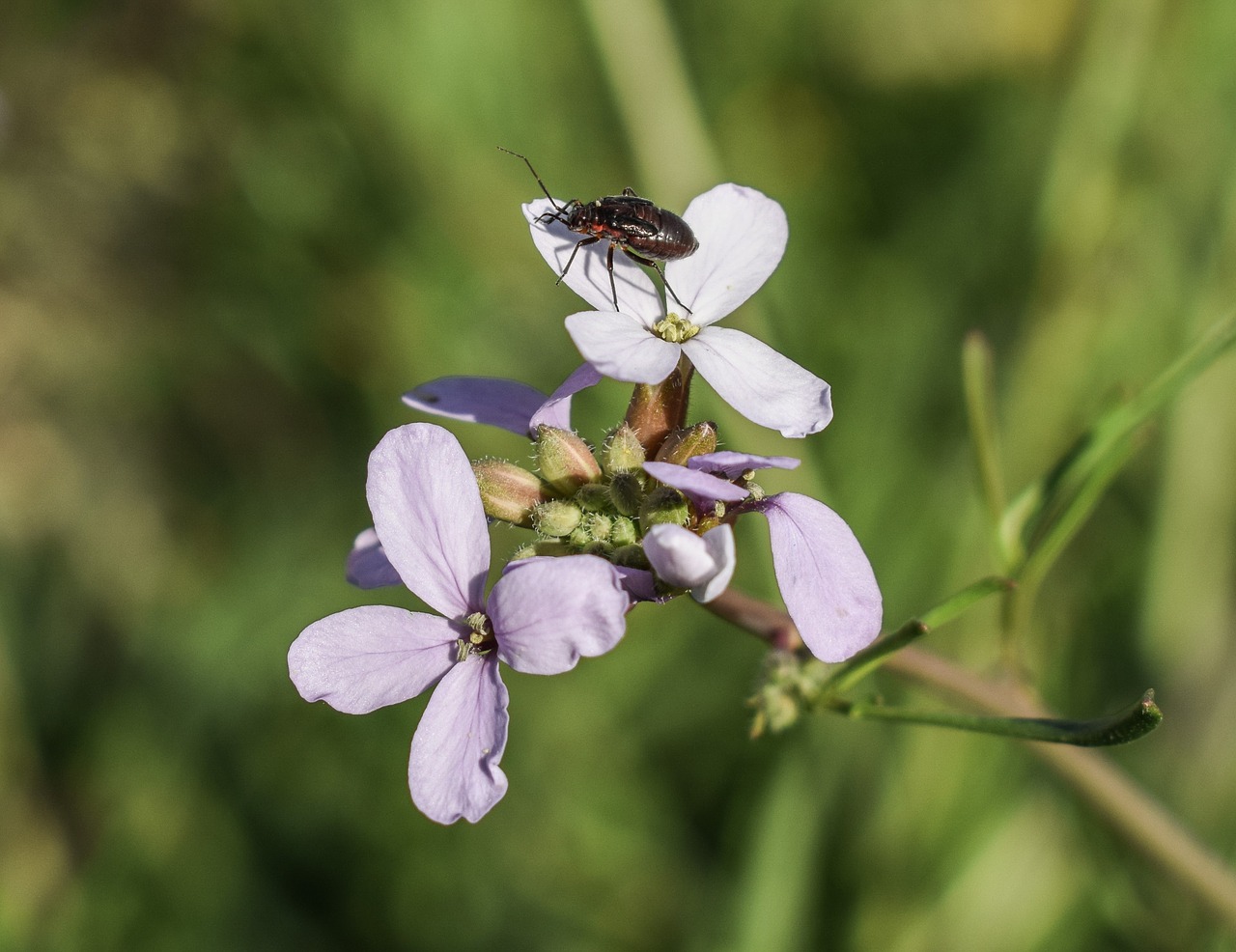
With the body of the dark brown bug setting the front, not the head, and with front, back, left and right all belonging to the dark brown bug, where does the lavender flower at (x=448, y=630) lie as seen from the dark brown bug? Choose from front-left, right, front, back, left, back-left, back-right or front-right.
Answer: front-left

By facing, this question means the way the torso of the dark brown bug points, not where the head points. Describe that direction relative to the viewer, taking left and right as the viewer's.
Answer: facing to the left of the viewer
